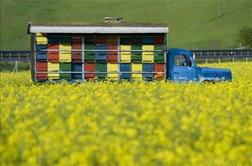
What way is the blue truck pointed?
to the viewer's right

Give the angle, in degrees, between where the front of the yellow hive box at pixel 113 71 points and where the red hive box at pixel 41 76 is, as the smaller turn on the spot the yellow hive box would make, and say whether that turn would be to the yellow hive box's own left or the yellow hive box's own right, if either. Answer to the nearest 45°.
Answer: approximately 90° to the yellow hive box's own right

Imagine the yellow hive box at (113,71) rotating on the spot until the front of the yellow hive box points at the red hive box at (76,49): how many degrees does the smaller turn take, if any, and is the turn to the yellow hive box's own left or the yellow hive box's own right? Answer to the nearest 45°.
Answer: approximately 90° to the yellow hive box's own right

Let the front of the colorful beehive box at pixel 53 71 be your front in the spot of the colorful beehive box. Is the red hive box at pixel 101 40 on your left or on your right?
on your left

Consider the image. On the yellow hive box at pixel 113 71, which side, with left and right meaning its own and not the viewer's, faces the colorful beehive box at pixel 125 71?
left

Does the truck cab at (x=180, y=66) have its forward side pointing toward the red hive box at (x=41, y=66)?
no

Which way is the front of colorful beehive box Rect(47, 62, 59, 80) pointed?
toward the camera

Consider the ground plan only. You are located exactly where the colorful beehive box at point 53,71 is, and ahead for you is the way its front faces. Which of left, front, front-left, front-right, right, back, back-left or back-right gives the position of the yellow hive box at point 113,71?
left

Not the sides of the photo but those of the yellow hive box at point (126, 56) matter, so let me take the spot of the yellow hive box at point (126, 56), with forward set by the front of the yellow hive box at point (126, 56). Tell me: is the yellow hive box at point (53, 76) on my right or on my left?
on my right

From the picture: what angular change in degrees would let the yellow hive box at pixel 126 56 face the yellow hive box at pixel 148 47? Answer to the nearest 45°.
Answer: approximately 90° to its left

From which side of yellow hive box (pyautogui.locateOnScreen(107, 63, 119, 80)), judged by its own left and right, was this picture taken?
front
